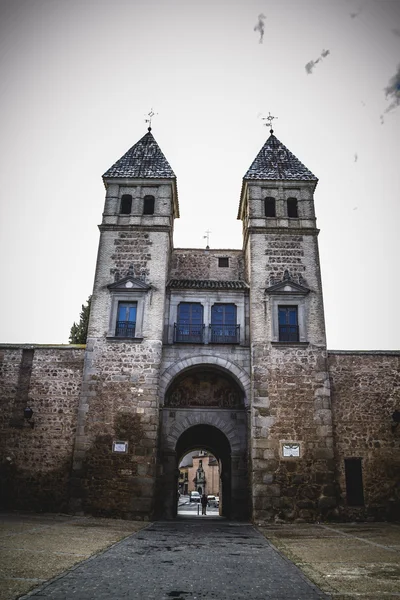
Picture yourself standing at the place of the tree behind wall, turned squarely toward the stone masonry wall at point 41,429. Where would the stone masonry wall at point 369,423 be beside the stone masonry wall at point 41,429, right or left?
left

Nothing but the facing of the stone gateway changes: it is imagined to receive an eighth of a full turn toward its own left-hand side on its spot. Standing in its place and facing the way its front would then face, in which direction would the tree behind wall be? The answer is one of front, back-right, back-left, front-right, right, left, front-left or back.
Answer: back

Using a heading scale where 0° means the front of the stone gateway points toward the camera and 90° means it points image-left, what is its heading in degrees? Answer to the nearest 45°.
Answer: approximately 0°

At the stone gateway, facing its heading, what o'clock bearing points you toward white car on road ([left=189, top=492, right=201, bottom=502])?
The white car on road is roughly at 6 o'clock from the stone gateway.

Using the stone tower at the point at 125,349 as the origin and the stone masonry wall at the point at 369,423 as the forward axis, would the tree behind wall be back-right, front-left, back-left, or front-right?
back-left
